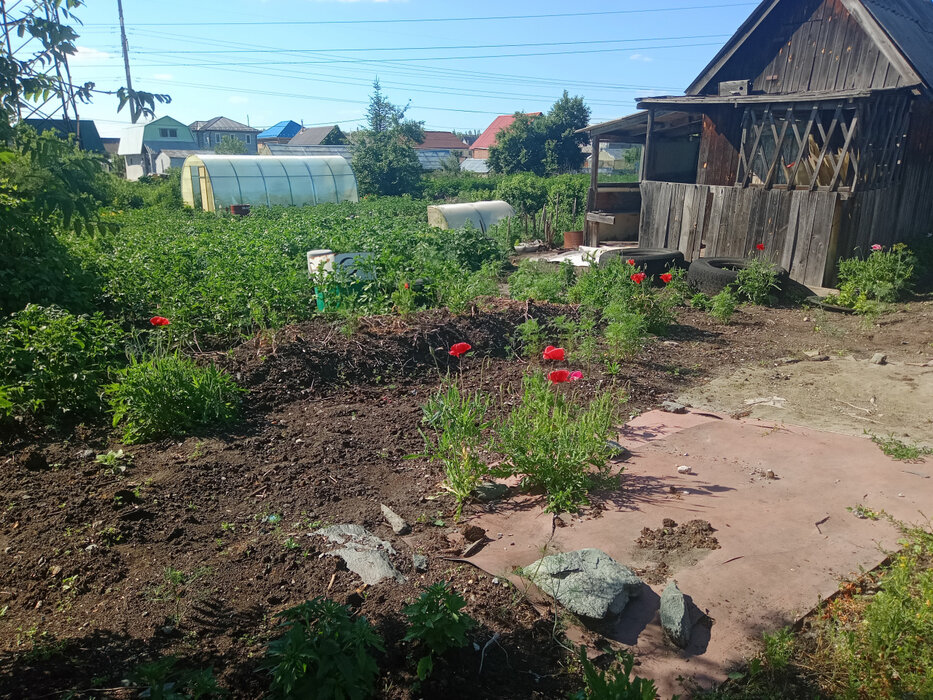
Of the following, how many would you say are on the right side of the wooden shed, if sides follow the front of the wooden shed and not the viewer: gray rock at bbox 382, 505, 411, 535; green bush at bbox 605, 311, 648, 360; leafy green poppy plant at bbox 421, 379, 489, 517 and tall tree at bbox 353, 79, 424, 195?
1

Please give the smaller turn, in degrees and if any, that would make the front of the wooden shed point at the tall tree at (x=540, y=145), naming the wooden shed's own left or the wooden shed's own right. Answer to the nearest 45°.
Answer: approximately 90° to the wooden shed's own right

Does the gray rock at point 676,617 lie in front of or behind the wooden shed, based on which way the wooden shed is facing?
in front

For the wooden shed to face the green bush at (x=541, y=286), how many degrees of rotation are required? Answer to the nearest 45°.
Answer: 0° — it already faces it

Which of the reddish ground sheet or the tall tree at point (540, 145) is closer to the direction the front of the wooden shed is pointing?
the reddish ground sheet

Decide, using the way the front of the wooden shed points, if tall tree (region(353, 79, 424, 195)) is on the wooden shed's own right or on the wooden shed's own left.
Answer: on the wooden shed's own right

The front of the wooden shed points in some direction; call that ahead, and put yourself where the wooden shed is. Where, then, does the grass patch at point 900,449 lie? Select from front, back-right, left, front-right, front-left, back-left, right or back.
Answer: front-left

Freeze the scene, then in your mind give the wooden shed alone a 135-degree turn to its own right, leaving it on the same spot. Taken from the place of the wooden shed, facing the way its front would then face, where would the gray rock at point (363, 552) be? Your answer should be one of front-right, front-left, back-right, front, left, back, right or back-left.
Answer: back

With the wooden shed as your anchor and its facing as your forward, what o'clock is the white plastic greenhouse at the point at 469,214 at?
The white plastic greenhouse is roughly at 2 o'clock from the wooden shed.

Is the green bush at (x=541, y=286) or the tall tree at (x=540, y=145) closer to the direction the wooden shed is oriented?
the green bush

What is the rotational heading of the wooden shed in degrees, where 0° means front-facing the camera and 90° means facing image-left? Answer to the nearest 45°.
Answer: approximately 45°

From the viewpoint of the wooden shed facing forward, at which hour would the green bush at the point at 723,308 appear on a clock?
The green bush is roughly at 11 o'clock from the wooden shed.

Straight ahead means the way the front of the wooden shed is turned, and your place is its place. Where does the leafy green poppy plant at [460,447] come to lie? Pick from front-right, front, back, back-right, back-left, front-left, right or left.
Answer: front-left

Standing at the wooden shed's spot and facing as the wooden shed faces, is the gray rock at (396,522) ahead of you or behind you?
ahead
